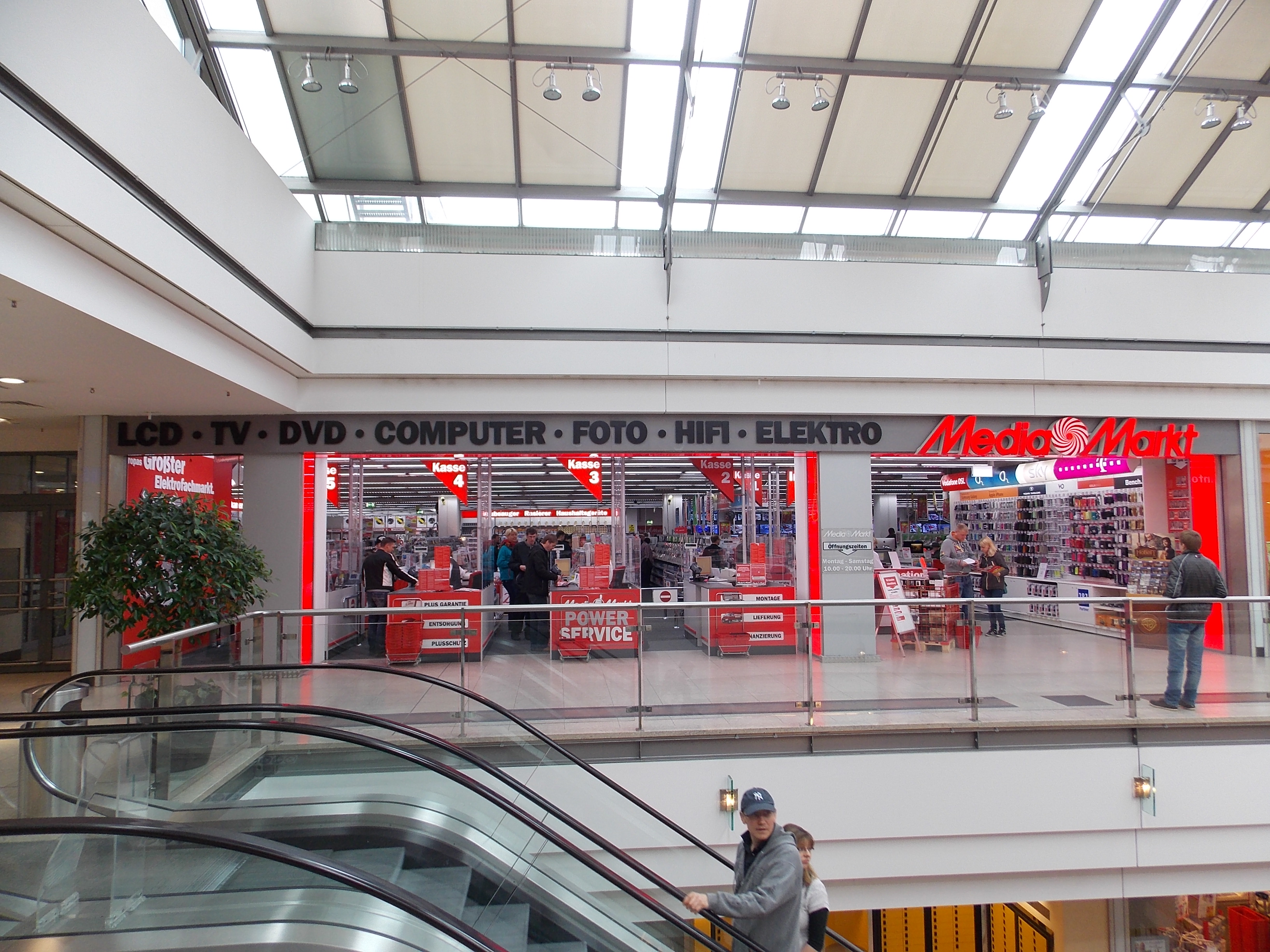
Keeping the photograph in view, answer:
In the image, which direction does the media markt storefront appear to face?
toward the camera

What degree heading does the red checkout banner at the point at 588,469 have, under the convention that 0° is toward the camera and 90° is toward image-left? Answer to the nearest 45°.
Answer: approximately 0°

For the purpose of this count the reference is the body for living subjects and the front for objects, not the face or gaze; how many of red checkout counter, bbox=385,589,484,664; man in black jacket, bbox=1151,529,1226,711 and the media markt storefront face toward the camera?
2

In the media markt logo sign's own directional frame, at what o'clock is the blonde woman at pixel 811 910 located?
The blonde woman is roughly at 12 o'clock from the media markt logo sign.

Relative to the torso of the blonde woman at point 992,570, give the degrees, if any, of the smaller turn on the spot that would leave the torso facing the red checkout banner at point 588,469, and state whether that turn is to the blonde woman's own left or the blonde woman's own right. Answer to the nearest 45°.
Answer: approximately 45° to the blonde woman's own right

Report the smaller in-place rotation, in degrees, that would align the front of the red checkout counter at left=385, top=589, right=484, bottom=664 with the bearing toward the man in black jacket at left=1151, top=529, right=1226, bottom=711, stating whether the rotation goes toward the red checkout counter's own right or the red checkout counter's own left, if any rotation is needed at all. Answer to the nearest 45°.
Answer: approximately 90° to the red checkout counter's own left

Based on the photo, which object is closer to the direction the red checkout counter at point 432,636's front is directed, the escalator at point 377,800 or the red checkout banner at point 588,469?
the escalator

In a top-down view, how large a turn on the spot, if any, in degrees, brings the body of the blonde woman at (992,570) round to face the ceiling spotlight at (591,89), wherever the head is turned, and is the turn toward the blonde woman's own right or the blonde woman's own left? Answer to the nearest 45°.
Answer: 0° — they already face it

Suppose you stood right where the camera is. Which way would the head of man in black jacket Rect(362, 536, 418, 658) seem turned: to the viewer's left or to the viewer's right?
to the viewer's right

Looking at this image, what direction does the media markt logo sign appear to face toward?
toward the camera

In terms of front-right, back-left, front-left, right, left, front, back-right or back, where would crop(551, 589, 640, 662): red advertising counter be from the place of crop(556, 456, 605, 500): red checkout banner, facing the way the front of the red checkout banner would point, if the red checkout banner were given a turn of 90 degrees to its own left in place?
right

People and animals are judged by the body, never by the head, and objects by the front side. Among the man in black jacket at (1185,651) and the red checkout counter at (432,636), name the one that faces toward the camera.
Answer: the red checkout counter

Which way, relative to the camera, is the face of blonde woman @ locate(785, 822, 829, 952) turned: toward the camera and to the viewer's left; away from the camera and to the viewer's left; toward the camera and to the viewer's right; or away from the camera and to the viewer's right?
toward the camera and to the viewer's left

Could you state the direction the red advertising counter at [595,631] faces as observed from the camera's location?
facing the viewer

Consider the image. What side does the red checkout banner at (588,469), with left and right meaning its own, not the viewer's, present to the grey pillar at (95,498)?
right
